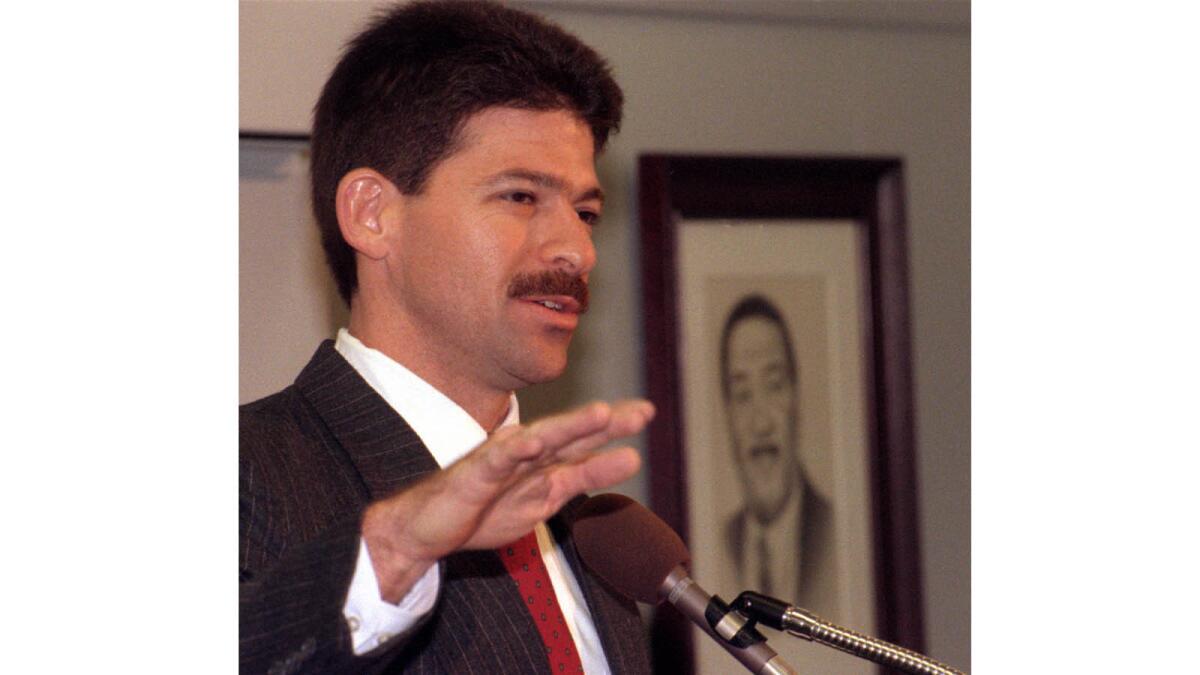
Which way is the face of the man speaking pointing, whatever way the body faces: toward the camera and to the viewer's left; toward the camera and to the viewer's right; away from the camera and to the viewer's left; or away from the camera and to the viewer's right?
toward the camera and to the viewer's right

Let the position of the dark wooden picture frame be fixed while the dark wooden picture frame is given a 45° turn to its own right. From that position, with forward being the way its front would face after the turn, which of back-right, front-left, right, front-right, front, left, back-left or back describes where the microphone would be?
front-left

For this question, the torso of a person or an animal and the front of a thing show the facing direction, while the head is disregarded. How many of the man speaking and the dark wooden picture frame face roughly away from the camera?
0

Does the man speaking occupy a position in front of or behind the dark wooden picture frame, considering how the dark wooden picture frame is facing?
in front

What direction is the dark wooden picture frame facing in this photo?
toward the camera

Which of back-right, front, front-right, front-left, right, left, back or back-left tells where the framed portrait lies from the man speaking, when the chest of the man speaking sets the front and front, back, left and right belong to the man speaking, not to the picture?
left

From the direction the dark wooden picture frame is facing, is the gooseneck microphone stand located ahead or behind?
ahead

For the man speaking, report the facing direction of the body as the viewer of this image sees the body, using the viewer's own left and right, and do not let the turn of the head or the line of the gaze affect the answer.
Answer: facing the viewer and to the right of the viewer
